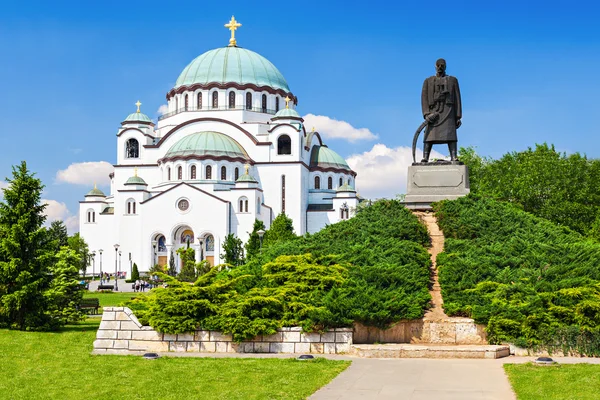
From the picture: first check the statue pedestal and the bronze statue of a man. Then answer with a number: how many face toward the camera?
2

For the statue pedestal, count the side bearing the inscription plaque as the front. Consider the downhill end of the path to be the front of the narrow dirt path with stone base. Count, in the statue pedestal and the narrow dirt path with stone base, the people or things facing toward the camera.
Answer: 2

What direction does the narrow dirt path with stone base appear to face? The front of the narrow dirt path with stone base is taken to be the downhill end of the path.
toward the camera

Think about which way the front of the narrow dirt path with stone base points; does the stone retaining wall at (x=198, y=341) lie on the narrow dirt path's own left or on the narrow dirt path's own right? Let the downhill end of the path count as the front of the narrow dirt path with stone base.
on the narrow dirt path's own right

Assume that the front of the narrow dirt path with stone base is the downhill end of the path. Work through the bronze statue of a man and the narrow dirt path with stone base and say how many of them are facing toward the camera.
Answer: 2

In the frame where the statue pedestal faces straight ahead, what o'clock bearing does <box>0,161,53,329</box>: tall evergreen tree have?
The tall evergreen tree is roughly at 2 o'clock from the statue pedestal.

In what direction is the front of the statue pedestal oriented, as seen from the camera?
facing the viewer

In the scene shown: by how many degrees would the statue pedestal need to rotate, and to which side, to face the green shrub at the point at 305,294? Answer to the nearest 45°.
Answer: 0° — it already faces it

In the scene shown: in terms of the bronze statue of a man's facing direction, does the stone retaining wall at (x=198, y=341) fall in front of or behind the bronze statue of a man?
in front
